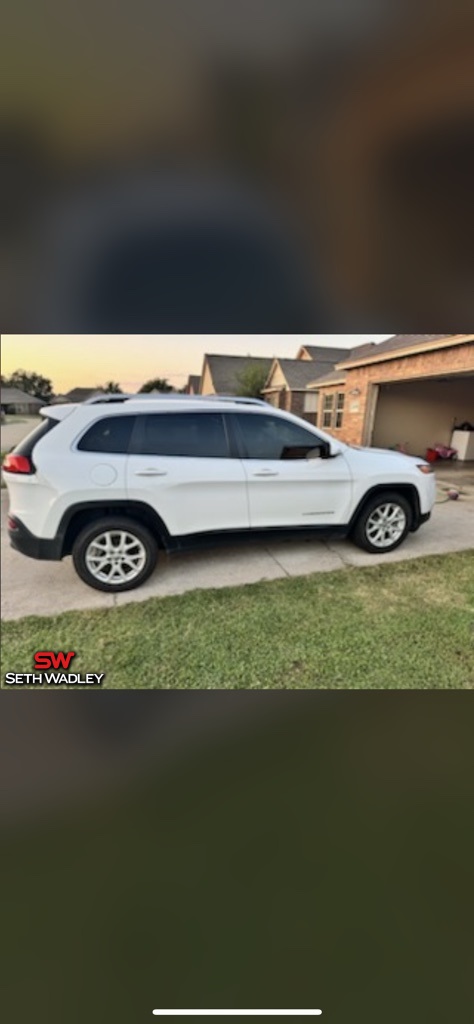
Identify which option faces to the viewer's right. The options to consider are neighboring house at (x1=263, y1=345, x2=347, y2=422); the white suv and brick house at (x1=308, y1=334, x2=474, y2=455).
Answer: the white suv

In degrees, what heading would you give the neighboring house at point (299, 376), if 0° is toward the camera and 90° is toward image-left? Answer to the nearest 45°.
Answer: approximately 45°

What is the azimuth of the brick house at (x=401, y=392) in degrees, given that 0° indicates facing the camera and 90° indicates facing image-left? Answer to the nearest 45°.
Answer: approximately 45°

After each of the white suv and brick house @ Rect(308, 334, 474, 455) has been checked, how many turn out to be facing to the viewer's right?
1

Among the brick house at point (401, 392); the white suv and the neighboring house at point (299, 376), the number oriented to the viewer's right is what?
1

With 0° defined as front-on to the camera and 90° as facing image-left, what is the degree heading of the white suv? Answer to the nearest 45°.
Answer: approximately 270°

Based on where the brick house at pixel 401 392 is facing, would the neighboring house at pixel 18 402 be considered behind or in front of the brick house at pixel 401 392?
in front
